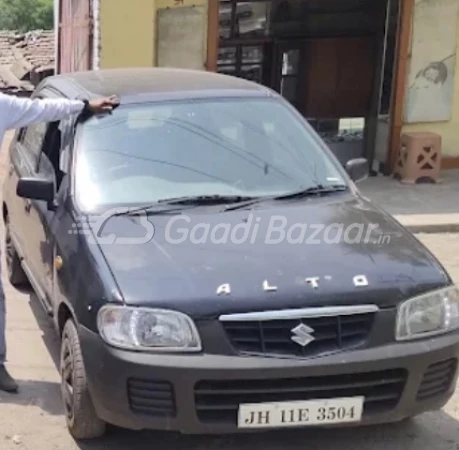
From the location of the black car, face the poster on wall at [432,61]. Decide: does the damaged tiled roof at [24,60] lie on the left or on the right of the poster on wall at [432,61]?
left

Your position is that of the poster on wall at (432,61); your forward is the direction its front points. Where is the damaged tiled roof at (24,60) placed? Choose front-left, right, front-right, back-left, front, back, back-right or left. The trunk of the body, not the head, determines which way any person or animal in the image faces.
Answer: back-right

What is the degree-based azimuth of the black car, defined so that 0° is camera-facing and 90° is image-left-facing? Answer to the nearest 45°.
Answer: approximately 315°

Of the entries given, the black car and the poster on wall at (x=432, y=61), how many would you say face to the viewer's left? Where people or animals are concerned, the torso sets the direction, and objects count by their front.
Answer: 0

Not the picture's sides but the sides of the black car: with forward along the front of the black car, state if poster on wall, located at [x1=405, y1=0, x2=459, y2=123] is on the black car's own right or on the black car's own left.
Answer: on the black car's own left

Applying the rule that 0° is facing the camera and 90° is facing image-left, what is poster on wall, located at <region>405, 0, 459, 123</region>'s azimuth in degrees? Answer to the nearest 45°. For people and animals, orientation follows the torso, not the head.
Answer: approximately 0°

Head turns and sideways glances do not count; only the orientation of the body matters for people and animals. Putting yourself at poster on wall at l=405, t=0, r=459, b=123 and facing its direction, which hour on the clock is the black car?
The black car is roughly at 12 o'clock from the poster on wall.

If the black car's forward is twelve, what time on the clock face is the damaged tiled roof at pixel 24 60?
The damaged tiled roof is roughly at 7 o'clock from the black car.

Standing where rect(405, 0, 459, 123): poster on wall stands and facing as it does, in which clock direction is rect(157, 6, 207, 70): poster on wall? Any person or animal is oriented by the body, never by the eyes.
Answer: rect(157, 6, 207, 70): poster on wall is roughly at 2 o'clock from rect(405, 0, 459, 123): poster on wall.

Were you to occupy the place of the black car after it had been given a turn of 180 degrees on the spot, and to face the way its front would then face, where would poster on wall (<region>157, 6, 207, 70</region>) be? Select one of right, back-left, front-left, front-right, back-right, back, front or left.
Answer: front-right
